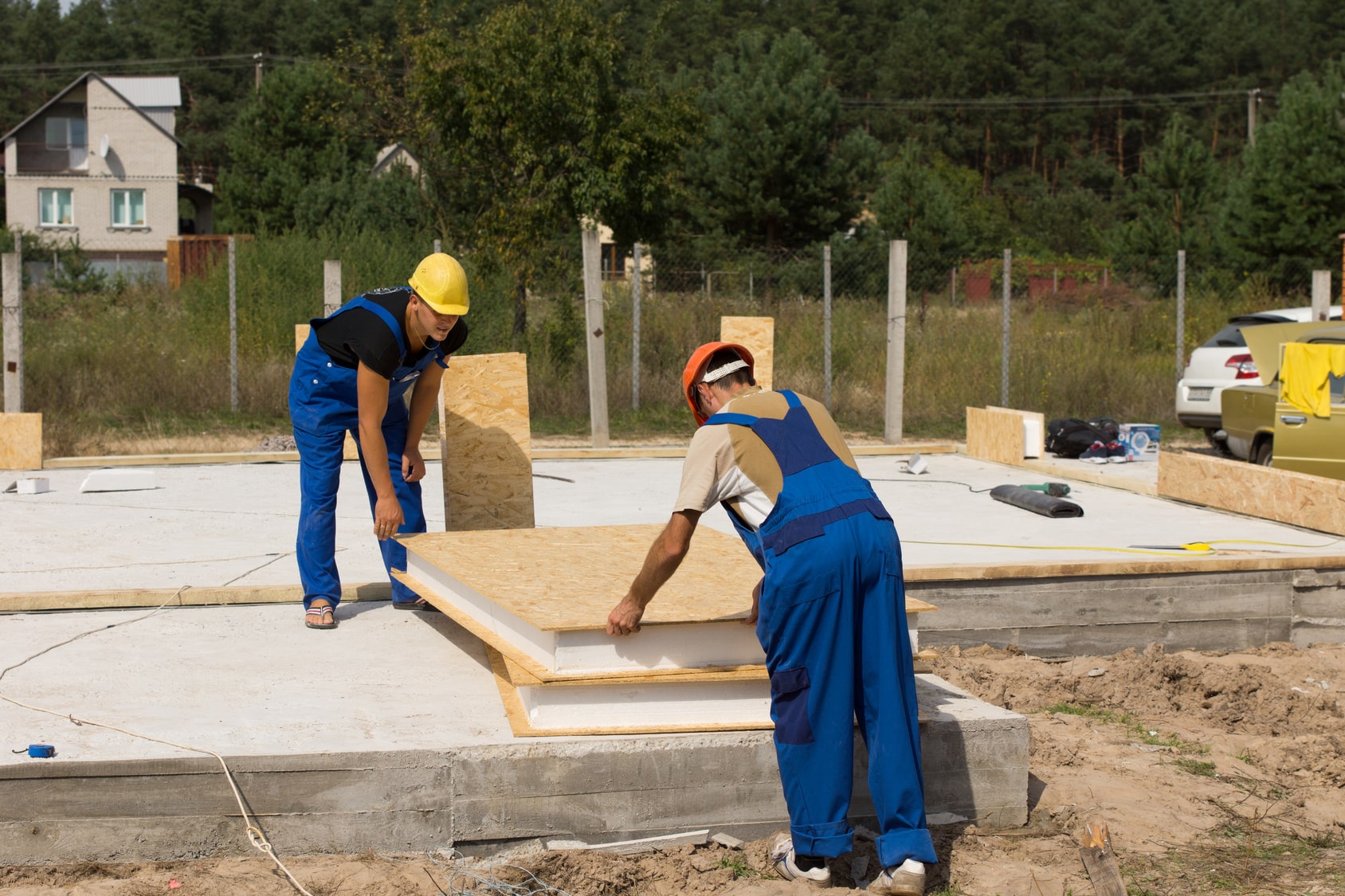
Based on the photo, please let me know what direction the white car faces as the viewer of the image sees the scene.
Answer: facing away from the viewer and to the right of the viewer

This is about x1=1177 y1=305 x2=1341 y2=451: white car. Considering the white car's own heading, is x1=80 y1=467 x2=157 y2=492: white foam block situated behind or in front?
behind

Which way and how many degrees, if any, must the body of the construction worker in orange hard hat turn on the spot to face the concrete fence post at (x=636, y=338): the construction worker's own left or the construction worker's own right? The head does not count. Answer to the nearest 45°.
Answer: approximately 45° to the construction worker's own right

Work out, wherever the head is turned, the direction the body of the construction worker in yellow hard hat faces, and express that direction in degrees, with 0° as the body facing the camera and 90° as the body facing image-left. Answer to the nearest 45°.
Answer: approximately 315°

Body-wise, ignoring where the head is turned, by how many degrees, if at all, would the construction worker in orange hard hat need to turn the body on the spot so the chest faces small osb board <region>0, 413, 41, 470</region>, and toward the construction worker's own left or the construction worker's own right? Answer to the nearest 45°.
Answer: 0° — they already face it

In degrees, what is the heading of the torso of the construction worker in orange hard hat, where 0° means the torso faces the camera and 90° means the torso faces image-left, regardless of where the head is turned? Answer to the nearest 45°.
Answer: approximately 135°

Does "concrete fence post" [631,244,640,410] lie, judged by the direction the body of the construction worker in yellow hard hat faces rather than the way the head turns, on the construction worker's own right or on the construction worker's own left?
on the construction worker's own left

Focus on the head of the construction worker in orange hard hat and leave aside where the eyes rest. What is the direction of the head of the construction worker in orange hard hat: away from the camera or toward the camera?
away from the camera

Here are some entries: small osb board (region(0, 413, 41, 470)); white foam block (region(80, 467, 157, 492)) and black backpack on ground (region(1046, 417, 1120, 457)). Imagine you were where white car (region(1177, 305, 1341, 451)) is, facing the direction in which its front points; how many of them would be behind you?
3

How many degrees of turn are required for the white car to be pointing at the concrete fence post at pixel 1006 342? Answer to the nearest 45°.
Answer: approximately 90° to its left

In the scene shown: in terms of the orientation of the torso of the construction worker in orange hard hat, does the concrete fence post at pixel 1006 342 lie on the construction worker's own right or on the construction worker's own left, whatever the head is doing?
on the construction worker's own right
